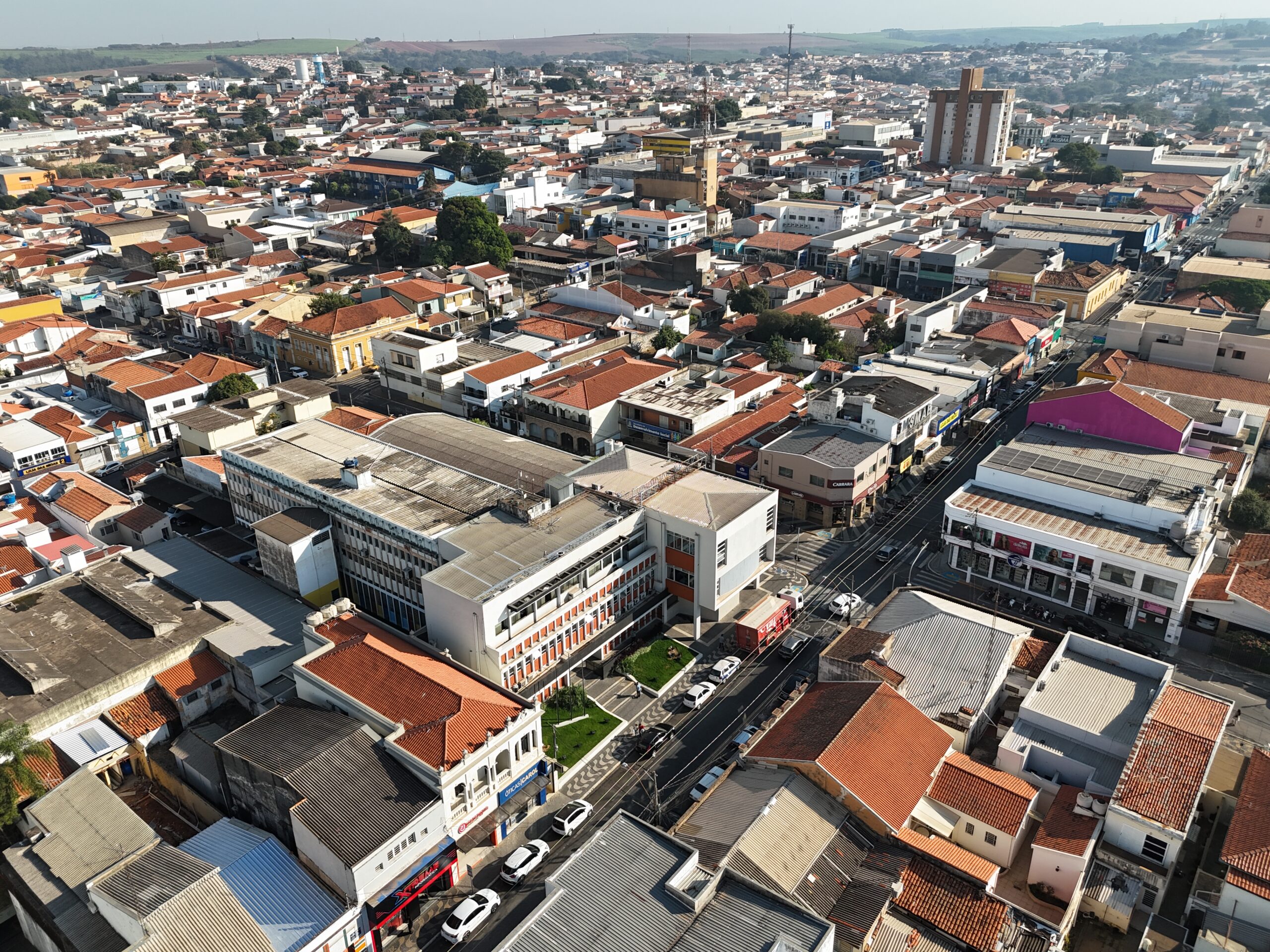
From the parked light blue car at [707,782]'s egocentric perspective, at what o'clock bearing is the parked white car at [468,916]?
the parked white car at [468,916] is roughly at 6 o'clock from the parked light blue car at [707,782].

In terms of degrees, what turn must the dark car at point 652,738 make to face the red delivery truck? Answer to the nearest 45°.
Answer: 0° — it already faces it

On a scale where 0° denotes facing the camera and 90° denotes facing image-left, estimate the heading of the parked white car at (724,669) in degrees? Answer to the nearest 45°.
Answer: approximately 225°

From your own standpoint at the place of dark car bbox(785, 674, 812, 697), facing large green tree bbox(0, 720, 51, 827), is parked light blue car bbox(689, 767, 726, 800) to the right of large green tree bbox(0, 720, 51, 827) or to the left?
left

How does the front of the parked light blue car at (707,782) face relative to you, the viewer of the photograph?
facing away from the viewer and to the right of the viewer

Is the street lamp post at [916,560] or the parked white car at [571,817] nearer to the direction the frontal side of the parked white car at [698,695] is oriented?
the street lamp post

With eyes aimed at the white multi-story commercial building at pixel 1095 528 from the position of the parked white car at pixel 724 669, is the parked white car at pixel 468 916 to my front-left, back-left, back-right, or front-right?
back-right

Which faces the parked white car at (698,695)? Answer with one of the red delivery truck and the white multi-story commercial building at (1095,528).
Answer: the white multi-story commercial building

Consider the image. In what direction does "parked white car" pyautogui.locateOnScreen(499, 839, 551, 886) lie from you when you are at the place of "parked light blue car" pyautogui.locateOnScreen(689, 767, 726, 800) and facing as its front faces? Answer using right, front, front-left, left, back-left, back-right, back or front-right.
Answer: back

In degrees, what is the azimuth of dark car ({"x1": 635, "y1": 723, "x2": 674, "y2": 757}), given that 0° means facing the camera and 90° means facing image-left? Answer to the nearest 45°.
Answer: approximately 225°

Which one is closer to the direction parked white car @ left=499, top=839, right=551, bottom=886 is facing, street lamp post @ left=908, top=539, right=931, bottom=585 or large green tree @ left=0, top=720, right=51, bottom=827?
the street lamp post

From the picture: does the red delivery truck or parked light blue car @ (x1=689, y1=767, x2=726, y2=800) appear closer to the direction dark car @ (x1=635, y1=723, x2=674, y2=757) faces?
the red delivery truck

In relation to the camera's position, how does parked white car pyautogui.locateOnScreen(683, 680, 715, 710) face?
facing away from the viewer and to the right of the viewer
